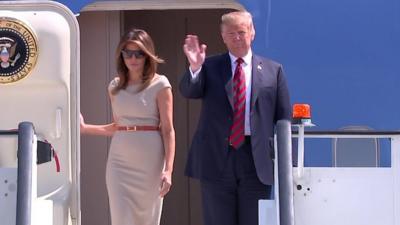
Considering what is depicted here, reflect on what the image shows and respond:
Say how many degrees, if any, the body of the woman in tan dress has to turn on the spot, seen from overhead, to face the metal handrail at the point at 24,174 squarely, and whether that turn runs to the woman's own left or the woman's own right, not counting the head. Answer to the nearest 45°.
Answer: approximately 45° to the woman's own right

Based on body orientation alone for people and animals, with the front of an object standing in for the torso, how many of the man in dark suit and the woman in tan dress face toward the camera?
2

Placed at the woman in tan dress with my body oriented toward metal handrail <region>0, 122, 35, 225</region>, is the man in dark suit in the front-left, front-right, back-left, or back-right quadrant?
back-left

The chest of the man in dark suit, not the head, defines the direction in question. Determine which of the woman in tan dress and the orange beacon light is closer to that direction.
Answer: the orange beacon light

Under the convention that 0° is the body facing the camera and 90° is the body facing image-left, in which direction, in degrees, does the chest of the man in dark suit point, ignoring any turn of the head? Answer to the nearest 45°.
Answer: approximately 0°

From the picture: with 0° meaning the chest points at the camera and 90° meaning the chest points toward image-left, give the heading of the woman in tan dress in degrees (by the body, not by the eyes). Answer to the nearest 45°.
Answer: approximately 0°

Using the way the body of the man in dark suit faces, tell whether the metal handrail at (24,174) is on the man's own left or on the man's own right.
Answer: on the man's own right

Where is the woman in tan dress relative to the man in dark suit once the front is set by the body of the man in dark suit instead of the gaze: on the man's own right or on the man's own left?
on the man's own right
